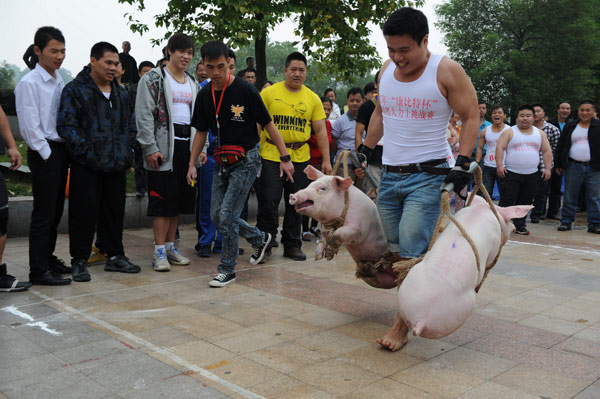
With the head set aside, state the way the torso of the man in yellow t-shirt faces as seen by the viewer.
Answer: toward the camera

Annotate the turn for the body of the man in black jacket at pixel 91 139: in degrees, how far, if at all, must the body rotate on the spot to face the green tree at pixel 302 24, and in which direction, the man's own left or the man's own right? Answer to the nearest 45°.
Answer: approximately 90° to the man's own left

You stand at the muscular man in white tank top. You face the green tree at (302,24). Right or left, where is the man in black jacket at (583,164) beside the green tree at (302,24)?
right

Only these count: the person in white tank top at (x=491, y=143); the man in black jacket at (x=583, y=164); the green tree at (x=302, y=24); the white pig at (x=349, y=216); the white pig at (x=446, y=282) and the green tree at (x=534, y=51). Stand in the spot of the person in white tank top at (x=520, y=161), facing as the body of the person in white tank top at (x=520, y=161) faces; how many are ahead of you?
2

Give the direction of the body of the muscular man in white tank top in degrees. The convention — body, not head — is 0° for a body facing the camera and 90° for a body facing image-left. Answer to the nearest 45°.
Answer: approximately 45°

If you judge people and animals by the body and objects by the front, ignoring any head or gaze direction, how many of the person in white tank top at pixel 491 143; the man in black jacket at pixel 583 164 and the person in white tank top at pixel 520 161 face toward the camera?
3

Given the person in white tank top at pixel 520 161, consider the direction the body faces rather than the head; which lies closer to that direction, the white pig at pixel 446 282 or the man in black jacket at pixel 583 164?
the white pig

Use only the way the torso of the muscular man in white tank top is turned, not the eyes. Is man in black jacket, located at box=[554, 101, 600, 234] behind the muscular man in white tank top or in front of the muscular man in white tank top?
behind

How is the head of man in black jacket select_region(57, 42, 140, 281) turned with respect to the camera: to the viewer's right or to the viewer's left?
to the viewer's right

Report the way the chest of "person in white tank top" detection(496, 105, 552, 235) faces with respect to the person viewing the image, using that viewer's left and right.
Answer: facing the viewer

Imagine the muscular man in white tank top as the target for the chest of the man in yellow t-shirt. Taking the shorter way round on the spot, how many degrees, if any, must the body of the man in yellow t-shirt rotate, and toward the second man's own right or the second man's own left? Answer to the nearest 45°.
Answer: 0° — they already face them

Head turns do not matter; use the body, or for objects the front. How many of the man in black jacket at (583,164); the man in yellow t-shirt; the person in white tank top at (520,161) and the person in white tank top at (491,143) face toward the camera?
4

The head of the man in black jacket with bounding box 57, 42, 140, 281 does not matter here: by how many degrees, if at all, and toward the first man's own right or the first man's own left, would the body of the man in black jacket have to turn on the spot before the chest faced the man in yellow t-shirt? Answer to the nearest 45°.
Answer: approximately 45° to the first man's own left

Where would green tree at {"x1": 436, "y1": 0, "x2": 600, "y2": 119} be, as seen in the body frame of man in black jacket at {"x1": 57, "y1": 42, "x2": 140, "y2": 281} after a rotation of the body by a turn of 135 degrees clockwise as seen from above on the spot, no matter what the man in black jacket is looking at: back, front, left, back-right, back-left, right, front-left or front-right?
back-right

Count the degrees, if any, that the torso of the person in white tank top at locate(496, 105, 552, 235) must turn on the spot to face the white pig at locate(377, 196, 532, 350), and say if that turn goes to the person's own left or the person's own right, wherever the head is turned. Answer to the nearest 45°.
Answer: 0° — they already face it
